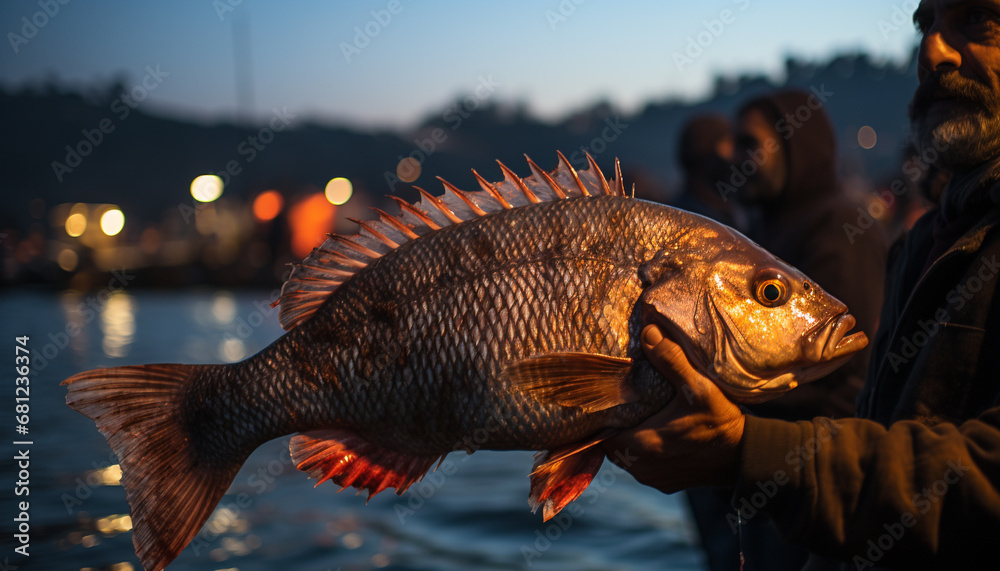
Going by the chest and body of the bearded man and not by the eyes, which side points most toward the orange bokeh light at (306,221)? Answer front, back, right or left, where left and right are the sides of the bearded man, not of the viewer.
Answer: right

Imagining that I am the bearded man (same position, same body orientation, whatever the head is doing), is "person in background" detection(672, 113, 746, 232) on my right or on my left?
on my right

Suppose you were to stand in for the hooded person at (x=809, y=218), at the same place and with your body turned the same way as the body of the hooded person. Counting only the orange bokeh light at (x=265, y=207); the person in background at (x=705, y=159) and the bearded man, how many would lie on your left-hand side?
1

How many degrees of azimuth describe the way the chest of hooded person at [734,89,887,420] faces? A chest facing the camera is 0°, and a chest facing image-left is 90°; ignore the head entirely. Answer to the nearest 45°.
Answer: approximately 90°

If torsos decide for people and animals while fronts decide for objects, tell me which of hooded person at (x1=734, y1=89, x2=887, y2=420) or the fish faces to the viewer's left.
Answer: the hooded person

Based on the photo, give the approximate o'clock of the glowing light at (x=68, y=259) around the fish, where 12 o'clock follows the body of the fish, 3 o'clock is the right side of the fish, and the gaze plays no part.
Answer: The glowing light is roughly at 8 o'clock from the fish.

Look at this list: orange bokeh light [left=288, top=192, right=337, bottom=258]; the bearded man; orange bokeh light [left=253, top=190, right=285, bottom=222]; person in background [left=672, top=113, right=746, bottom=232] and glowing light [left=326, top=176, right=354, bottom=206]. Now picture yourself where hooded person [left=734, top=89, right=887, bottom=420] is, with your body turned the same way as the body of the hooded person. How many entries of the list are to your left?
1

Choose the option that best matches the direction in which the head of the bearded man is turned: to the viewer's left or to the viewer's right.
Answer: to the viewer's left

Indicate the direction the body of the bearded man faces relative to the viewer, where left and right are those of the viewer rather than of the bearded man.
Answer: facing the viewer and to the left of the viewer

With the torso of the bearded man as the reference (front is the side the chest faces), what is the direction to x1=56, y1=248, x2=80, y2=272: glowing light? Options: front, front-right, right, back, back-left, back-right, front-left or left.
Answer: right

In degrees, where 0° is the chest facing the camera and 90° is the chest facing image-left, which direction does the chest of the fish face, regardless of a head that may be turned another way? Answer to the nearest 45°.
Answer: approximately 270°

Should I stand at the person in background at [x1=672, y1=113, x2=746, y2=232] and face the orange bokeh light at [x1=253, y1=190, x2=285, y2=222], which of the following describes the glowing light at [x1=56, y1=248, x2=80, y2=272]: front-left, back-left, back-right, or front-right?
front-left

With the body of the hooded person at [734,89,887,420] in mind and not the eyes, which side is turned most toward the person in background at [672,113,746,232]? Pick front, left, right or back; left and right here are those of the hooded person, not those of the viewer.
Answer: right
